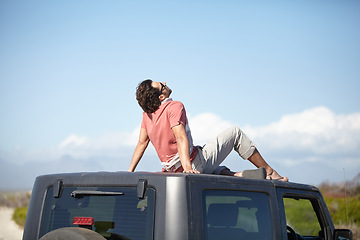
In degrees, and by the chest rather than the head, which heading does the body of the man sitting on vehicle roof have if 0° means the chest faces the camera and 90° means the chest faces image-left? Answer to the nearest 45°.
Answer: approximately 225°

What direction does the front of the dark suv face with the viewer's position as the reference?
facing away from the viewer and to the right of the viewer
